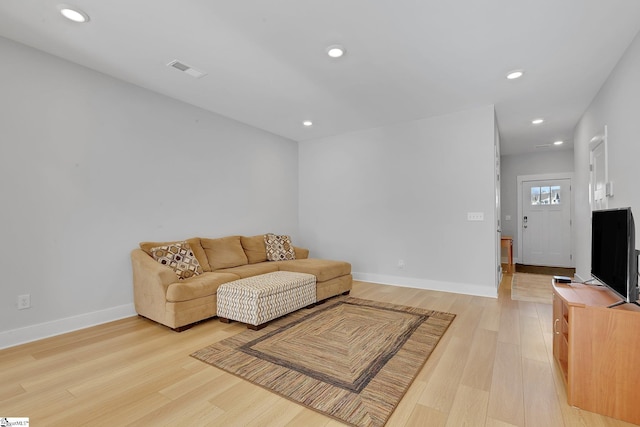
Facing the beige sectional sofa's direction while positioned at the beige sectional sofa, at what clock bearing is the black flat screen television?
The black flat screen television is roughly at 12 o'clock from the beige sectional sofa.

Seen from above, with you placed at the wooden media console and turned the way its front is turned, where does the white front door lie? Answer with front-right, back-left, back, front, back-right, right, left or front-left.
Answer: right

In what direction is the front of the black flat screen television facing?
to the viewer's left

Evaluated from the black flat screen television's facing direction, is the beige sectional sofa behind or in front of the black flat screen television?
in front

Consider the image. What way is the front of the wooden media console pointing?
to the viewer's left

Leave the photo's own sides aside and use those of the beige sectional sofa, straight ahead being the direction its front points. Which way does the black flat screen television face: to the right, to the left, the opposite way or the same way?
the opposite way

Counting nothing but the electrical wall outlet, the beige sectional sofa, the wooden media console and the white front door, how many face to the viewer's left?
1

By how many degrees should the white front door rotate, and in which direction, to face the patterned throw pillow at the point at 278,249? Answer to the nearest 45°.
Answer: approximately 45° to its right

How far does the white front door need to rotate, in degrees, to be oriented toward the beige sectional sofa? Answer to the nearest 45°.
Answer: approximately 45° to its right

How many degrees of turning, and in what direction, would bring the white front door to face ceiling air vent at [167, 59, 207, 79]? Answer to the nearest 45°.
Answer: approximately 45° to its right

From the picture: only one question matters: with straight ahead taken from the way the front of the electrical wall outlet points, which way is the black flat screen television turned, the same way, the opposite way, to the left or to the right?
the opposite way

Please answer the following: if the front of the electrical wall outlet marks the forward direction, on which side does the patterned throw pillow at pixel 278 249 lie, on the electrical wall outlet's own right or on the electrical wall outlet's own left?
on the electrical wall outlet's own left

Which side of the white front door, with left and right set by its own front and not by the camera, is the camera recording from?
front
